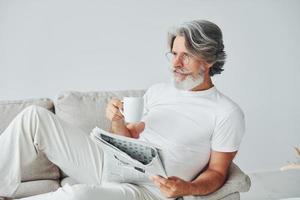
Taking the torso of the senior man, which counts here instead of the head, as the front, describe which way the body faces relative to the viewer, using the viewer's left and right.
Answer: facing the viewer and to the left of the viewer
